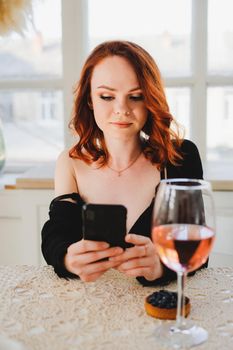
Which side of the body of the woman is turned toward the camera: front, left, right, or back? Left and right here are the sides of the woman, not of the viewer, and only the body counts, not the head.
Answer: front

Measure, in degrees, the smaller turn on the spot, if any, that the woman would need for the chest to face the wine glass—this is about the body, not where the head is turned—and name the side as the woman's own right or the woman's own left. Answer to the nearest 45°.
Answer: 0° — they already face it

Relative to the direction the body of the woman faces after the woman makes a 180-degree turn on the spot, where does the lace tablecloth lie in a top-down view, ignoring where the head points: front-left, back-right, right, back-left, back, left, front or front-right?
back

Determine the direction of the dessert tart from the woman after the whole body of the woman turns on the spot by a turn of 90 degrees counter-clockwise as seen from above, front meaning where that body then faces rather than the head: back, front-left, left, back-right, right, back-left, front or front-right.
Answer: right

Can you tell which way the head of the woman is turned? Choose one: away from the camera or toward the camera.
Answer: toward the camera
